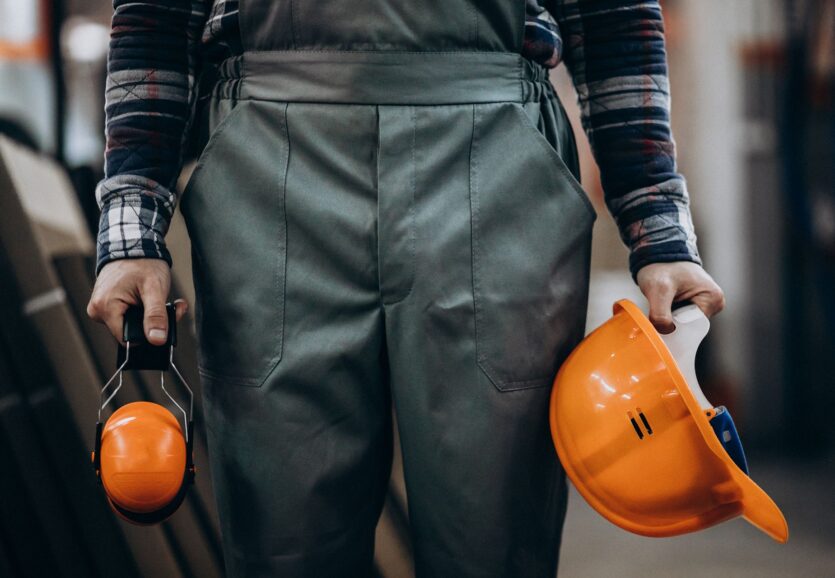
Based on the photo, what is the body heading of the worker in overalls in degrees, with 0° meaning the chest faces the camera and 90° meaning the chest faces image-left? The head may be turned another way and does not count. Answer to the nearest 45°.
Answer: approximately 0°
